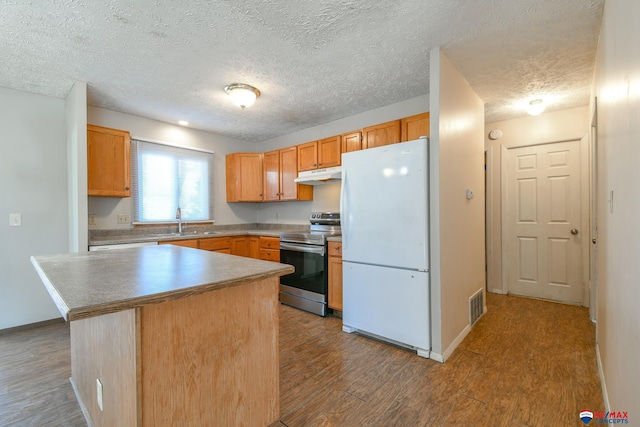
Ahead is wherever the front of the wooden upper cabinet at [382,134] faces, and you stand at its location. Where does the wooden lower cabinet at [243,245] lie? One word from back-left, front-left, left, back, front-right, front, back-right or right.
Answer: front-right

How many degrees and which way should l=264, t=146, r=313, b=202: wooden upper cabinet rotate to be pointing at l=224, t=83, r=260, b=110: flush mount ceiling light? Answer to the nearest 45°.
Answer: approximately 45° to its left

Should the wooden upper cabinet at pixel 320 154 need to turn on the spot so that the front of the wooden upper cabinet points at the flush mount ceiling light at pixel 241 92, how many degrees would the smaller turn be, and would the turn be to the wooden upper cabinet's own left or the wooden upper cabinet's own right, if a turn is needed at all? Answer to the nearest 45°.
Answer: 0° — it already faces it

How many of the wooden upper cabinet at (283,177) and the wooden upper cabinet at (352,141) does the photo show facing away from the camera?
0

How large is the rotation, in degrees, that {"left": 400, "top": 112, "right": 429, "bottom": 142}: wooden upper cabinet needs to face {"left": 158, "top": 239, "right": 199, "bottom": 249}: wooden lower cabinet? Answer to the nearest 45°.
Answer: approximately 45° to its right

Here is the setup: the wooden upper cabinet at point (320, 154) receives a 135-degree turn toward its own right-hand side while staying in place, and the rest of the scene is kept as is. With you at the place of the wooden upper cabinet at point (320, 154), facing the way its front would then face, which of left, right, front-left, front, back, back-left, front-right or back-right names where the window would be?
left

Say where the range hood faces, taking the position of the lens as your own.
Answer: facing the viewer and to the left of the viewer

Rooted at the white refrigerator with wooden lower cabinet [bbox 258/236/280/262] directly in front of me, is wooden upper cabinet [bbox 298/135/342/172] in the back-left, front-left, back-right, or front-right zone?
front-right

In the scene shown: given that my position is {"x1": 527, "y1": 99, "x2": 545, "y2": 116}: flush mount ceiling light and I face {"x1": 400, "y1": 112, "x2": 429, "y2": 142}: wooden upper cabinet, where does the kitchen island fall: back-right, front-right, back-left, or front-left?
front-left

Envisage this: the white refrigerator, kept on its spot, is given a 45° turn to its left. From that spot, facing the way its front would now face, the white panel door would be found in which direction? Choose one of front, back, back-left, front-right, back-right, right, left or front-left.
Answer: back-left

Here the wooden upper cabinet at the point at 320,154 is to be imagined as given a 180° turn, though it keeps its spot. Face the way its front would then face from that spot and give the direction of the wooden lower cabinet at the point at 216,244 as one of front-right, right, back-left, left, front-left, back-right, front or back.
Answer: back-left

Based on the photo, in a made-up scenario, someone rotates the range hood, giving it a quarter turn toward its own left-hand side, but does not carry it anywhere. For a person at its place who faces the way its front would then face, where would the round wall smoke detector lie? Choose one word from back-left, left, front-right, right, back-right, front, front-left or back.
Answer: front-left
